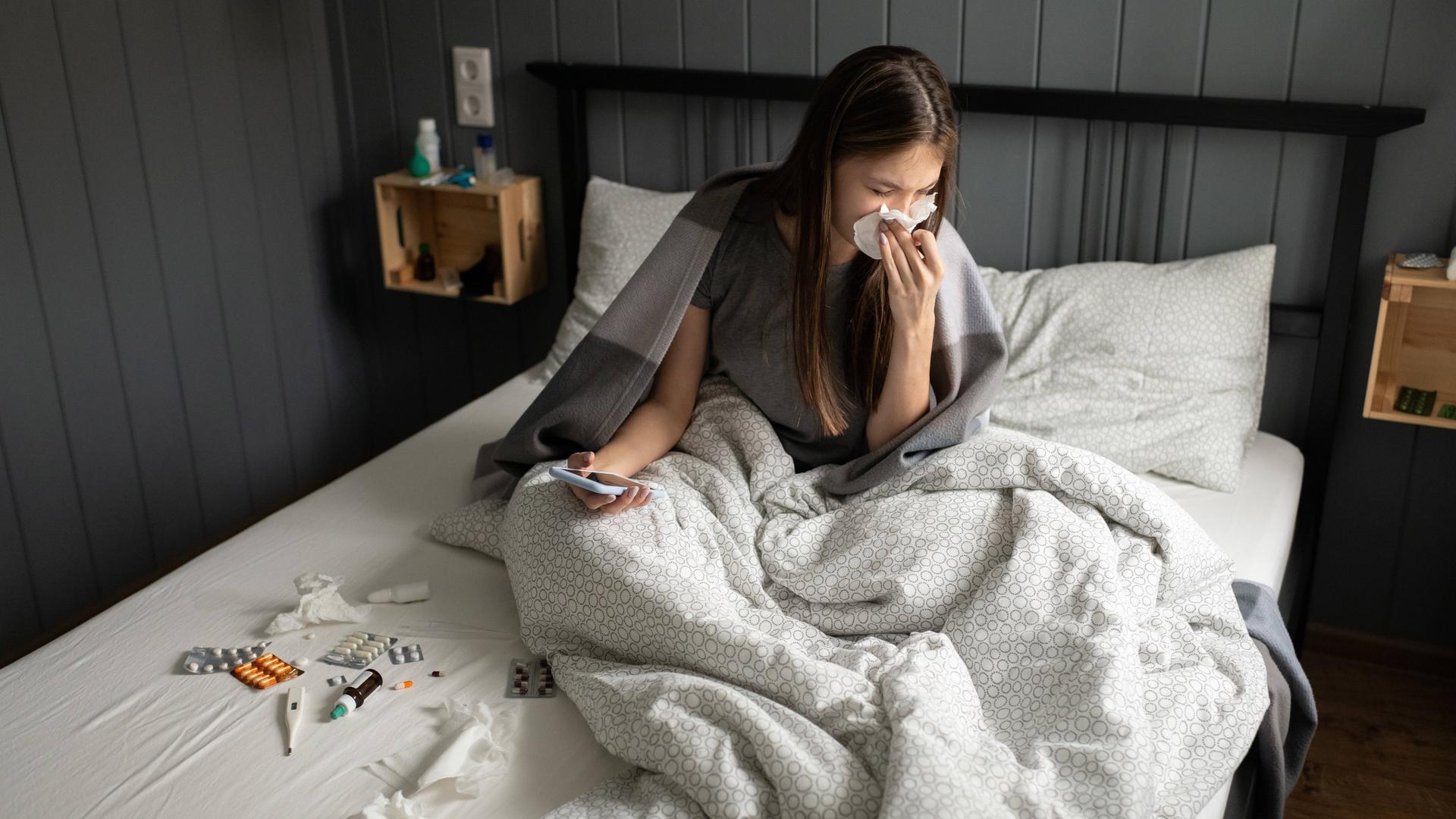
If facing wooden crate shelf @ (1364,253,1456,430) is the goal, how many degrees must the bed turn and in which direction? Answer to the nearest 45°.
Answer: approximately 135° to its left

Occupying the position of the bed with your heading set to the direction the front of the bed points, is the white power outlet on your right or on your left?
on your right

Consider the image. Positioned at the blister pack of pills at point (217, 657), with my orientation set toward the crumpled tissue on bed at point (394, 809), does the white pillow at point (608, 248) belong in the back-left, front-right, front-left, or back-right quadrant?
back-left

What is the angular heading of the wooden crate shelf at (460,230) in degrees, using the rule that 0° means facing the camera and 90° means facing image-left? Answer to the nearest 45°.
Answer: approximately 45°

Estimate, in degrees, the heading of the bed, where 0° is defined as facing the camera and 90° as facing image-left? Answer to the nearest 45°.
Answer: approximately 45°
